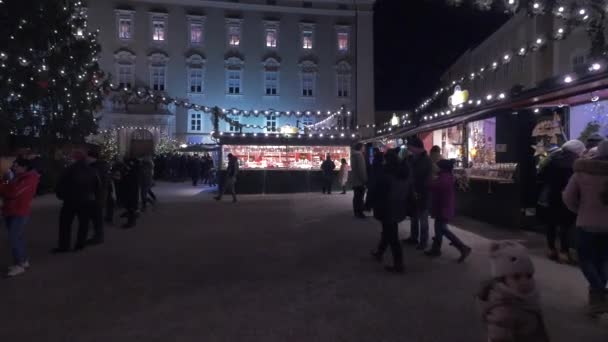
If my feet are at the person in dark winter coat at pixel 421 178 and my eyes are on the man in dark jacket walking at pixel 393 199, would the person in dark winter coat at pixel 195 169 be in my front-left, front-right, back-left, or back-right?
back-right

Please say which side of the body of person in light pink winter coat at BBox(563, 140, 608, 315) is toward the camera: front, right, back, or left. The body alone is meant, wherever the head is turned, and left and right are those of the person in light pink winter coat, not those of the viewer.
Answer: back

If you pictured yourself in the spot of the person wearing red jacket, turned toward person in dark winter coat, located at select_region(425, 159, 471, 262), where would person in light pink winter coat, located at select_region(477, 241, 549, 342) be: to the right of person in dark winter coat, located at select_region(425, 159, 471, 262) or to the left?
right

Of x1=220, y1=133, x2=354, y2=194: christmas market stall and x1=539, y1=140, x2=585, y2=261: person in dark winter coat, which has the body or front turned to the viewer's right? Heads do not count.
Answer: the person in dark winter coat

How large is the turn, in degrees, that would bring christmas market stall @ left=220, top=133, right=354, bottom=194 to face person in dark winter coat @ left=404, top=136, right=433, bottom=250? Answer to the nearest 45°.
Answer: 0° — it already faces them

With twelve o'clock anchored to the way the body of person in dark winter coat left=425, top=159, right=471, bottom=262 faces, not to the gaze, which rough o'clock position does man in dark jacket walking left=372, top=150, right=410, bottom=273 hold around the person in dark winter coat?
The man in dark jacket walking is roughly at 10 o'clock from the person in dark winter coat.

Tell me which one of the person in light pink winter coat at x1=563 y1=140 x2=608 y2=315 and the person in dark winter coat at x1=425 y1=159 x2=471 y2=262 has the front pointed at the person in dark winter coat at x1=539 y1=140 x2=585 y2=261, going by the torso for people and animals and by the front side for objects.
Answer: the person in light pink winter coat at x1=563 y1=140 x2=608 y2=315
